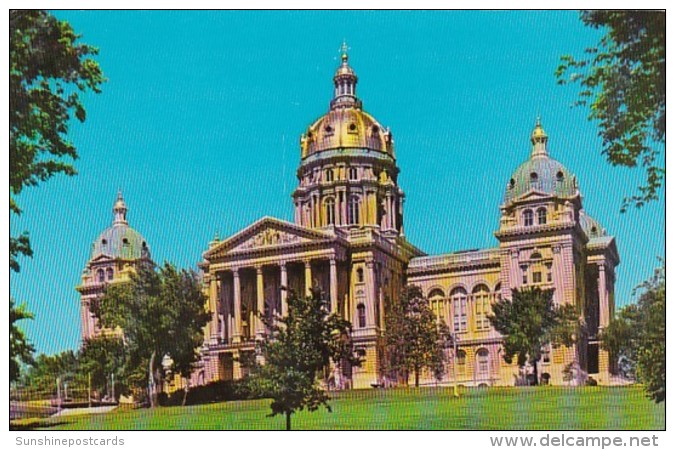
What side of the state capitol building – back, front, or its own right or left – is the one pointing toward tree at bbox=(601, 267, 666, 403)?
left

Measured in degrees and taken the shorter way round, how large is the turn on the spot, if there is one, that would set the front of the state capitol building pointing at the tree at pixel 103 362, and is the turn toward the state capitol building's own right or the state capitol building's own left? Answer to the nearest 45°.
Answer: approximately 45° to the state capitol building's own right

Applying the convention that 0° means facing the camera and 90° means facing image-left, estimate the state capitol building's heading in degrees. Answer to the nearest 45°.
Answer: approximately 45°
